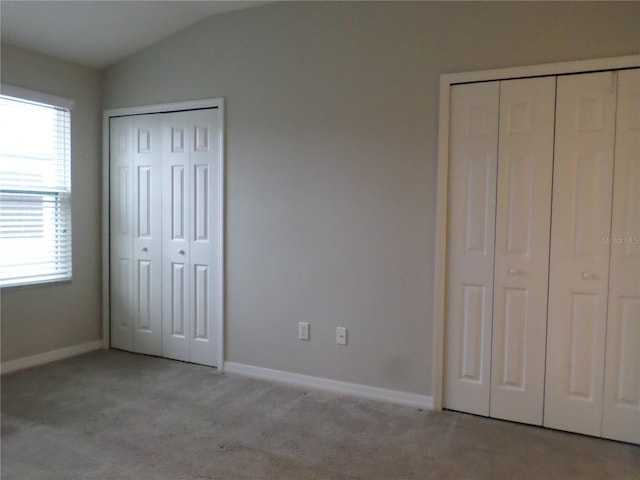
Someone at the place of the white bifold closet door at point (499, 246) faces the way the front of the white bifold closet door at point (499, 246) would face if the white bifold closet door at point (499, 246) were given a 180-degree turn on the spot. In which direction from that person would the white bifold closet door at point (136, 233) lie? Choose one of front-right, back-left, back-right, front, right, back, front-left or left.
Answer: left

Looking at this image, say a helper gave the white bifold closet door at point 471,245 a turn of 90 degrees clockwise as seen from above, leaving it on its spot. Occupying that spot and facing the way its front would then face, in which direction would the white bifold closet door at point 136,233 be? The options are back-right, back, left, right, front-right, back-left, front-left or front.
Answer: front

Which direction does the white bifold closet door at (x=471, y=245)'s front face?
toward the camera

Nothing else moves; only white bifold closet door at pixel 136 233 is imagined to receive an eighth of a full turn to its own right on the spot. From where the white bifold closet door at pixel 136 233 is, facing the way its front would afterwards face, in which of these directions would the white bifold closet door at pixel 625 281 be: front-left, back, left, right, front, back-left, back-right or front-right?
back-left

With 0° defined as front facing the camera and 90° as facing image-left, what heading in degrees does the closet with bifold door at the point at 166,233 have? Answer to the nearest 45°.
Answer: approximately 45°

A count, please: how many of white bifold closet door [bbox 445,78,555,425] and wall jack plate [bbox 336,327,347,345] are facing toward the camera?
2

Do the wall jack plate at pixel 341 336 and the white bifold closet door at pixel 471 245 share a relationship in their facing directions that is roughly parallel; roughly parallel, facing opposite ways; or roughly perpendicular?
roughly parallel

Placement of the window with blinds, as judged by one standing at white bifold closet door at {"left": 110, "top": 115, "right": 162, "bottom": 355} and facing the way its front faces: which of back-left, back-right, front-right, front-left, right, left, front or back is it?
front-right

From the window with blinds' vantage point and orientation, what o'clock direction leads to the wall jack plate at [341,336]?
The wall jack plate is roughly at 12 o'clock from the window with blinds.

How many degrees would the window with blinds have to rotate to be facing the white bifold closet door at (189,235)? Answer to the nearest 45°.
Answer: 0° — it already faces it

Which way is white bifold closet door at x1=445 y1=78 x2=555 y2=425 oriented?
toward the camera

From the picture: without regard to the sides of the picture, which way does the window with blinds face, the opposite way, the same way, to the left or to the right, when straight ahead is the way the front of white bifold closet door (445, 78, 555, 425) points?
to the left

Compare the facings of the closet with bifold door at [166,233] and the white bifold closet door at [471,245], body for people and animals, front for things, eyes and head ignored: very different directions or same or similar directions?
same or similar directions

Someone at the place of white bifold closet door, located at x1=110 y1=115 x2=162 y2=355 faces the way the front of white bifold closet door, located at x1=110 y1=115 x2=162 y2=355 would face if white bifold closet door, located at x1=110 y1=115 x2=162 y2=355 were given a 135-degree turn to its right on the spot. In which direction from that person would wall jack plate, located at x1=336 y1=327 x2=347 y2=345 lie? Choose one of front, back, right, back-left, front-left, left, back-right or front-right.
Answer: back-right

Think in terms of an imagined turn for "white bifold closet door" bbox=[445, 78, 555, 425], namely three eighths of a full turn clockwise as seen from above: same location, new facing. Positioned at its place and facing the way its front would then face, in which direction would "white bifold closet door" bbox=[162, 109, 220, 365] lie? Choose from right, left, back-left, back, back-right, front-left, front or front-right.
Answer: front-left

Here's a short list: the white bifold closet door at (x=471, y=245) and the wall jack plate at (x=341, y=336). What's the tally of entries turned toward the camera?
2

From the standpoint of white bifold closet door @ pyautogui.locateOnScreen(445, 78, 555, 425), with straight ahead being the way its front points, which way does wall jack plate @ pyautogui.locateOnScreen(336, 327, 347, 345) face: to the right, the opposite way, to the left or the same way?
the same way

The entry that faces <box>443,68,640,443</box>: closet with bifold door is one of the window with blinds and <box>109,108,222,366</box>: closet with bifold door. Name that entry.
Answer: the window with blinds

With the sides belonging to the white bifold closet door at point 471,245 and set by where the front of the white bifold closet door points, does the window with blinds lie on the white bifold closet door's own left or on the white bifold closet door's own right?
on the white bifold closet door's own right

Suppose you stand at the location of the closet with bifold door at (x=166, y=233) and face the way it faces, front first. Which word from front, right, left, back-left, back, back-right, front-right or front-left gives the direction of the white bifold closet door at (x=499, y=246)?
left

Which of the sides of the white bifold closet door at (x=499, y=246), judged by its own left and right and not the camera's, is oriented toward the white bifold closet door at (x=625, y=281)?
left
